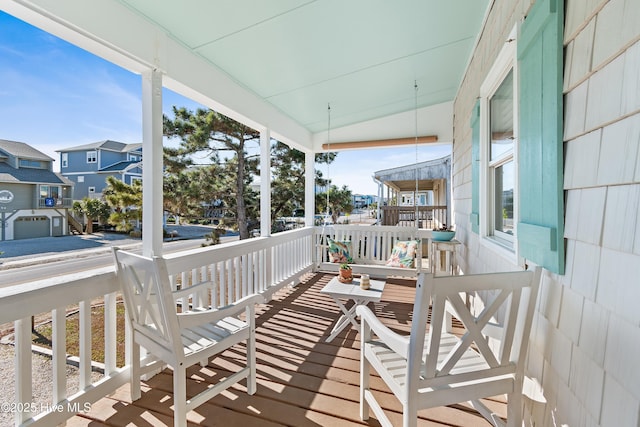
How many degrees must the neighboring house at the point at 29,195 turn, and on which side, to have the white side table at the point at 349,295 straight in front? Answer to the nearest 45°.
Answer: approximately 45° to its left

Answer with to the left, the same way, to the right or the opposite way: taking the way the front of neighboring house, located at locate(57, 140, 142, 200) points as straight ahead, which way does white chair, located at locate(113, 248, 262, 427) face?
to the left

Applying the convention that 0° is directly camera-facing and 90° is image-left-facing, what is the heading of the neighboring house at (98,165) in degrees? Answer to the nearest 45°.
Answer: approximately 315°

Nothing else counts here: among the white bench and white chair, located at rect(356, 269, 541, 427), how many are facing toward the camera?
1

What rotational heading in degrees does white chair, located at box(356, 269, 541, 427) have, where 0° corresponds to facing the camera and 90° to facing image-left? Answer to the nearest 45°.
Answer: approximately 135°

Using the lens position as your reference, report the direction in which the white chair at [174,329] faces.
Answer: facing away from the viewer and to the right of the viewer
